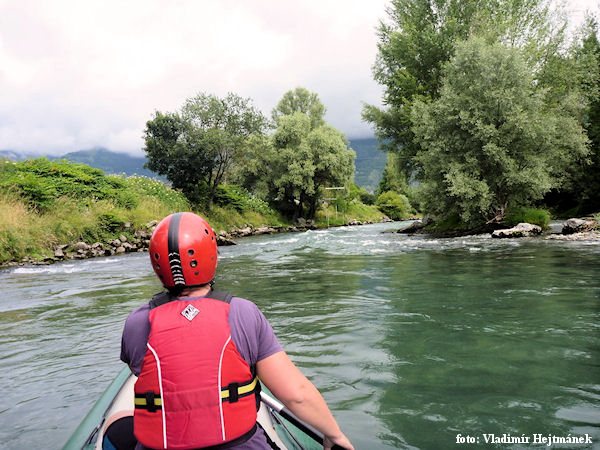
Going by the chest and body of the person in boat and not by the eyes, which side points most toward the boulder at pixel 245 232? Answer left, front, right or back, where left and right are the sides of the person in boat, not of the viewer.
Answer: front

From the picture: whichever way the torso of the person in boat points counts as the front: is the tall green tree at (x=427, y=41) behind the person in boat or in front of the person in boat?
in front

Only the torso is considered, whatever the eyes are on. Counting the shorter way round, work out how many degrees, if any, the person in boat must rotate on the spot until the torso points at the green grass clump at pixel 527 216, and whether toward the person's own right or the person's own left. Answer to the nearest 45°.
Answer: approximately 45° to the person's own right

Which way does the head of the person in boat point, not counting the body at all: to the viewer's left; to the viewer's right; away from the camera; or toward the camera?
away from the camera

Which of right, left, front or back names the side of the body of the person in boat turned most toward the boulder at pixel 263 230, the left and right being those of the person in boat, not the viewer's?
front

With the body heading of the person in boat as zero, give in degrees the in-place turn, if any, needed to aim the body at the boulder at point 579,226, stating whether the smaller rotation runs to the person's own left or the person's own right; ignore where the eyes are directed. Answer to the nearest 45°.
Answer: approximately 45° to the person's own right

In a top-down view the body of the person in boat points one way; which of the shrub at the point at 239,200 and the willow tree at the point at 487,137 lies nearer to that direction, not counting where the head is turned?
the shrub

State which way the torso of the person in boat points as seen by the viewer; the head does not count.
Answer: away from the camera

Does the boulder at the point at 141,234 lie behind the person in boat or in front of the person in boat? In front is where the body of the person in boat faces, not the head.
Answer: in front
